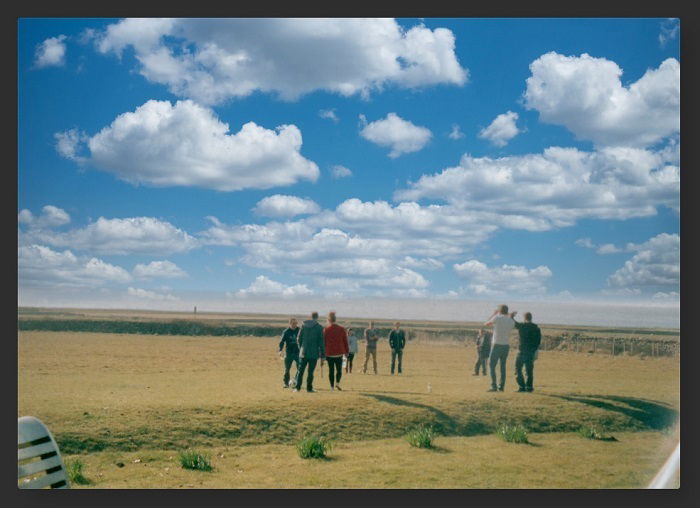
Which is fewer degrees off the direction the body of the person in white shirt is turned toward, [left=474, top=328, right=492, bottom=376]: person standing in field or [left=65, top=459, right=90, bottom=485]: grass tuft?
the person standing in field

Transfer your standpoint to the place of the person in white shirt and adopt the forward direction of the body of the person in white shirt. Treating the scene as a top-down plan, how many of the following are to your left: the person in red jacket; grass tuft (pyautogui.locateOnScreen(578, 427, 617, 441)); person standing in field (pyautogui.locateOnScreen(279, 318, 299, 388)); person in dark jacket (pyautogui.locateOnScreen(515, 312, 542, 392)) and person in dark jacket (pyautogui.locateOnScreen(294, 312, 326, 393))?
3

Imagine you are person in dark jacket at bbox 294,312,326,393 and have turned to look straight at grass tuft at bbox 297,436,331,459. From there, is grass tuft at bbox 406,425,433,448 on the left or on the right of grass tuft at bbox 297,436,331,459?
left

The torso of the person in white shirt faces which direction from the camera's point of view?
away from the camera

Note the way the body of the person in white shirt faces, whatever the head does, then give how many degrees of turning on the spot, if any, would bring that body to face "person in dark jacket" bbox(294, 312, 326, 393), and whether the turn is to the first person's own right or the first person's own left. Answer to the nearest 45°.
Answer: approximately 90° to the first person's own left

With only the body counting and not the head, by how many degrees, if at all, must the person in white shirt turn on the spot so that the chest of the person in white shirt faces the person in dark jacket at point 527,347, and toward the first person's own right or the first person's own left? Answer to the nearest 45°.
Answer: approximately 90° to the first person's own right

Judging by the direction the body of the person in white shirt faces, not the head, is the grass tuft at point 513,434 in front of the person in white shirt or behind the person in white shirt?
behind

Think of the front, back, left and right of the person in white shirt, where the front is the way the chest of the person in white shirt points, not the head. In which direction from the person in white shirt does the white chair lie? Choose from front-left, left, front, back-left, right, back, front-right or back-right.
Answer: back-left

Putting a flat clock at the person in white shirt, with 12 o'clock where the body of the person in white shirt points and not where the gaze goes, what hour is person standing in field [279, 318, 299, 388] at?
The person standing in field is roughly at 9 o'clock from the person in white shirt.

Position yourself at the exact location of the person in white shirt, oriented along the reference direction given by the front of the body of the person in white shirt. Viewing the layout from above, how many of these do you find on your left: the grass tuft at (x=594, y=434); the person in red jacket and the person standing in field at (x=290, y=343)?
2

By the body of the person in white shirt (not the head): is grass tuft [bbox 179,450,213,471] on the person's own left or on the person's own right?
on the person's own left

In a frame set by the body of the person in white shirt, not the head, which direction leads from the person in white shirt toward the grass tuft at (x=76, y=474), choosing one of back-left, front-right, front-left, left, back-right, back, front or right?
back-left

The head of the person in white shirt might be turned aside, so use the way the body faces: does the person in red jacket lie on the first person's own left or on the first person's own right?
on the first person's own left

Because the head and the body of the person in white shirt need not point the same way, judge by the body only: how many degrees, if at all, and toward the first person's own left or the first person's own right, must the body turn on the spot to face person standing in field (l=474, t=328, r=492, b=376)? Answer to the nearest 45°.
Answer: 0° — they already face them
